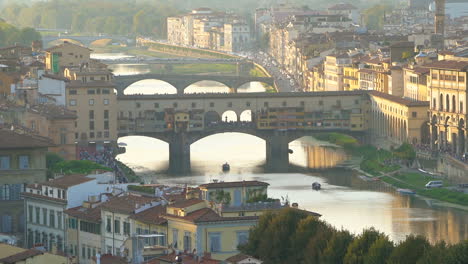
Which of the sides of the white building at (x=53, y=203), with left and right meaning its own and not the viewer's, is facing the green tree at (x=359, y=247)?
left

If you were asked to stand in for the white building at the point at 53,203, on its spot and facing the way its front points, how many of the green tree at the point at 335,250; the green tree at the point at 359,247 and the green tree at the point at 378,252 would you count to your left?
3

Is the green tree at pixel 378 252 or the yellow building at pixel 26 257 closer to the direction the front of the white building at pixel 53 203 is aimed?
the yellow building

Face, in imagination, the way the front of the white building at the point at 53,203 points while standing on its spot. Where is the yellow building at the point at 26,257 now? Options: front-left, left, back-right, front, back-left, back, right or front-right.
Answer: front-left

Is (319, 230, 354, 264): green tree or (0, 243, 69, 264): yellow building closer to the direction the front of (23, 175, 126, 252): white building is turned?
the yellow building

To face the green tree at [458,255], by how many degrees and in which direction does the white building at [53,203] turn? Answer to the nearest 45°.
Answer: approximately 90° to its left

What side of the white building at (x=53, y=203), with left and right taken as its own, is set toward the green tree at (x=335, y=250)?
left

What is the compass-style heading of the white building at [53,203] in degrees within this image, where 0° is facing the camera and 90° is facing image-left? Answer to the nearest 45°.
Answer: approximately 45°
